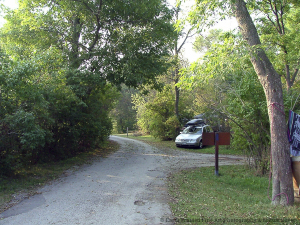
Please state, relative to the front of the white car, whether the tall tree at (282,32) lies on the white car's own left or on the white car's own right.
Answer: on the white car's own left

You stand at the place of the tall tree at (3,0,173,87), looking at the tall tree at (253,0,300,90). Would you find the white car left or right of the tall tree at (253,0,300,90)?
left

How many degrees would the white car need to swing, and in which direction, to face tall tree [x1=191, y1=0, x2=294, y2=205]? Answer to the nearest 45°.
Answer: approximately 45° to its left

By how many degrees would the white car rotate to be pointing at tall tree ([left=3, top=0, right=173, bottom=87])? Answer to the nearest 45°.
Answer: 0° — it already faces it

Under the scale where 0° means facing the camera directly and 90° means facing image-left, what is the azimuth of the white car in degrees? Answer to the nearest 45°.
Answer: approximately 45°
